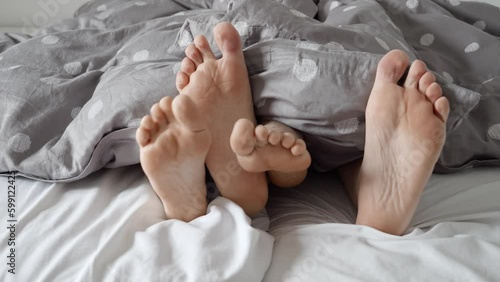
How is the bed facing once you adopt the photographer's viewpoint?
facing the viewer
